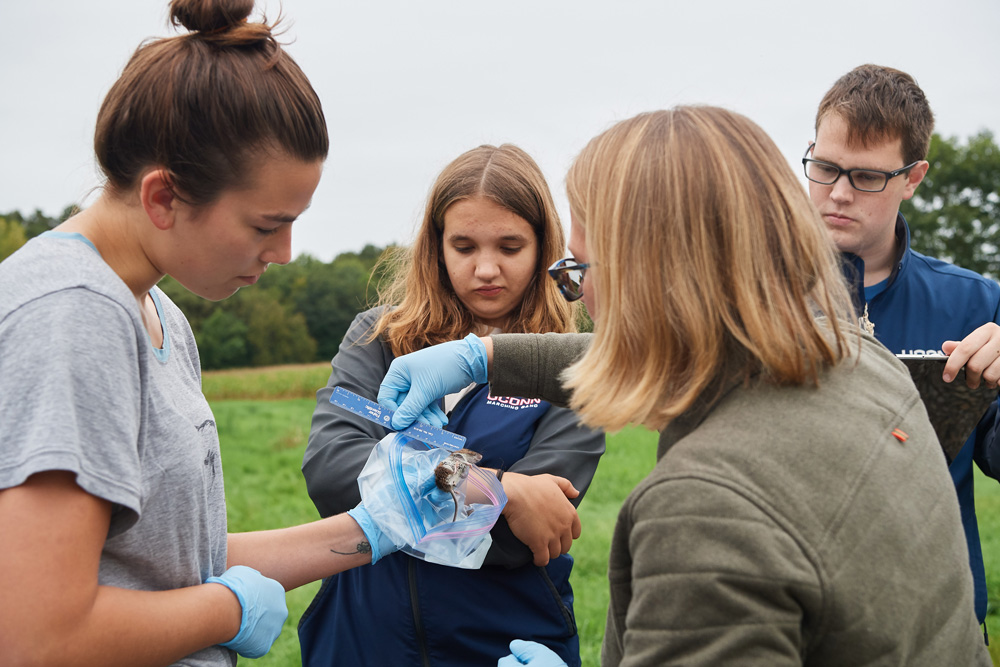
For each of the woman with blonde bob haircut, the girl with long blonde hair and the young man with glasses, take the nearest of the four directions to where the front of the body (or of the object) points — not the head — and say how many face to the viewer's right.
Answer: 0

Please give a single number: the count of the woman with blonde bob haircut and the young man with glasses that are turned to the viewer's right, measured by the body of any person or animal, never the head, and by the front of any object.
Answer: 0

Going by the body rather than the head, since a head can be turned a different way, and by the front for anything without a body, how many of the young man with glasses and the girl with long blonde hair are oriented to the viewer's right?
0

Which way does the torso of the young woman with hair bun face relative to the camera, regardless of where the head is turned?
to the viewer's right

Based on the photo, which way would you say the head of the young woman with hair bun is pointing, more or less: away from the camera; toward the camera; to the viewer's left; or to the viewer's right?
to the viewer's right

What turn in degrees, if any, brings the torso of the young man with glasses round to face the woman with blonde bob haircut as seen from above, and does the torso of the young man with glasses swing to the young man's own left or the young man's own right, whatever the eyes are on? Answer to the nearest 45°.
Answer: approximately 45° to the young man's own left

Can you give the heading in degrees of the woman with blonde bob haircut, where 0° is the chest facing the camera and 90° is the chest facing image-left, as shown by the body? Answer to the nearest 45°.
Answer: approximately 135°

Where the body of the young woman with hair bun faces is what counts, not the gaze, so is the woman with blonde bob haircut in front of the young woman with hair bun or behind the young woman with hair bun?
in front

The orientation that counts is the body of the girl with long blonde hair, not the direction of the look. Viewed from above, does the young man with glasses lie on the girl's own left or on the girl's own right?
on the girl's own left

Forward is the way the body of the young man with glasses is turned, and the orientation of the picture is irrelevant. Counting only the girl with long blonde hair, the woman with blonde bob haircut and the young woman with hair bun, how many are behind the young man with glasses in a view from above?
0

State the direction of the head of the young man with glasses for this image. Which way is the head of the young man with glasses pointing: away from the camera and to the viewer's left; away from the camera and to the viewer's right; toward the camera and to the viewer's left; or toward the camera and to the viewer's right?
toward the camera and to the viewer's left

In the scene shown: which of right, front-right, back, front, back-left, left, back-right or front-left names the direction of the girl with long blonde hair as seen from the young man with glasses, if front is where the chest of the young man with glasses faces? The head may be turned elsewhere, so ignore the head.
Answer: front

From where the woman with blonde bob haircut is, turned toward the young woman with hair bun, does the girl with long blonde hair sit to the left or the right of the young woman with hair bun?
right

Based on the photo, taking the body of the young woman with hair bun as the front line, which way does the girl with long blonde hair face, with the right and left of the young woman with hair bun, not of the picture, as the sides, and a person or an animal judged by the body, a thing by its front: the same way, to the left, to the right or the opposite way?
to the right

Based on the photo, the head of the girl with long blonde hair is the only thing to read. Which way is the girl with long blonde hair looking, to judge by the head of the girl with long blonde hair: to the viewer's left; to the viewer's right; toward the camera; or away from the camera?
toward the camera

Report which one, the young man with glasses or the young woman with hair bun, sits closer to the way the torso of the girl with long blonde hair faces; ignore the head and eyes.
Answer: the young woman with hair bun

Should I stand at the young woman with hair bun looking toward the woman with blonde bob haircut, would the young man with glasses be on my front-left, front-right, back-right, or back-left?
front-left

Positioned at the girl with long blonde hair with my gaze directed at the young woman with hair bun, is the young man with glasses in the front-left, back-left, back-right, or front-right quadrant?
back-left

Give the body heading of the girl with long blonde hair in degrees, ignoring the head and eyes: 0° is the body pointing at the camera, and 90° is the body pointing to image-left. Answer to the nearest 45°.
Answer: approximately 0°

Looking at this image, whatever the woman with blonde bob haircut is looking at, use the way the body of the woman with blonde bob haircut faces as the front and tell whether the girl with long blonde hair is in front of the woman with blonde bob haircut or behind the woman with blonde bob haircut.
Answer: in front

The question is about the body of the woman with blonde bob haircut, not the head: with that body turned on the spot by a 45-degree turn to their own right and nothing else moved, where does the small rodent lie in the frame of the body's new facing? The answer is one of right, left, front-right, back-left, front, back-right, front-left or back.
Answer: front-left

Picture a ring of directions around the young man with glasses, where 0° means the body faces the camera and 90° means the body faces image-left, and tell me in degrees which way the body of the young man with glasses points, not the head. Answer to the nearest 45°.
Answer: approximately 45°
